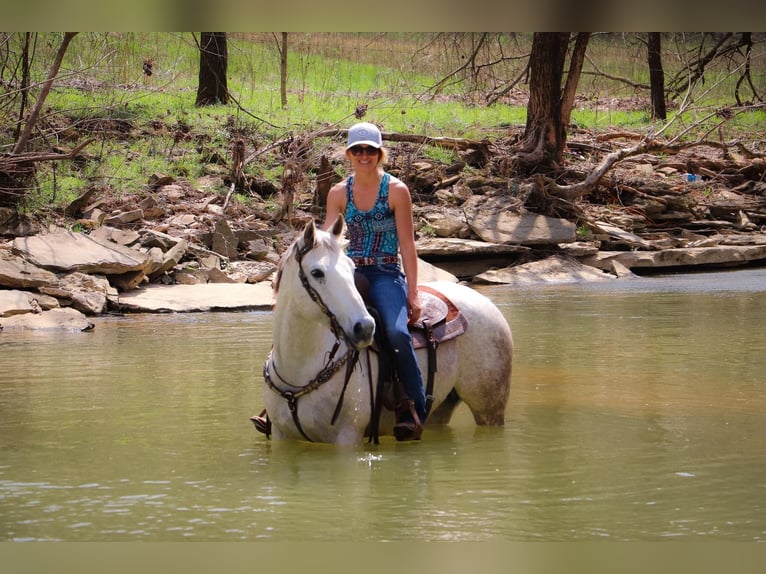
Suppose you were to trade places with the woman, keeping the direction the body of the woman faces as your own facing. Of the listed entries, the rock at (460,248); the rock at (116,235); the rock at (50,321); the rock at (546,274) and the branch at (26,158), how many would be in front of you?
0

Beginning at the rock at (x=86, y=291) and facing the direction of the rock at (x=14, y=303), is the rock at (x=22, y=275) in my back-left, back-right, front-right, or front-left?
front-right

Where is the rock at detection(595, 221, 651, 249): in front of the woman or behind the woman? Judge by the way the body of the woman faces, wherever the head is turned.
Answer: behind

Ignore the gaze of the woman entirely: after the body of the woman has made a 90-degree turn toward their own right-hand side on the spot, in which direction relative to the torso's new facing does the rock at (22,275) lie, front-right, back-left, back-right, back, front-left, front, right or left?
front-right

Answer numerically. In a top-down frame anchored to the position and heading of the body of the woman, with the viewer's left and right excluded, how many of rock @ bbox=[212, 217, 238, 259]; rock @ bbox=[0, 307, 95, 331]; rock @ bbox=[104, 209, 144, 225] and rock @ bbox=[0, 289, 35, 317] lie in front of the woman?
0

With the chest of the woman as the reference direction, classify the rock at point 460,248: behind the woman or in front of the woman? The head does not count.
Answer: behind

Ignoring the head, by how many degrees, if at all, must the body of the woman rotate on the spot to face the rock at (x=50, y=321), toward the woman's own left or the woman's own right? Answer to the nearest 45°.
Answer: approximately 135° to the woman's own right

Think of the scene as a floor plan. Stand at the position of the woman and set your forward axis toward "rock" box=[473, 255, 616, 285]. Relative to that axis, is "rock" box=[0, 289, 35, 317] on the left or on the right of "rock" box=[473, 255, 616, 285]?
left

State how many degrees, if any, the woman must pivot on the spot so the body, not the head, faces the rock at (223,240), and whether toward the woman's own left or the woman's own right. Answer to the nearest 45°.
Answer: approximately 180°

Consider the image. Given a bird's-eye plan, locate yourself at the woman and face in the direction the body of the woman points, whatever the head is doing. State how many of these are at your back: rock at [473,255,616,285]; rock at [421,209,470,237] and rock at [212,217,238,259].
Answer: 3

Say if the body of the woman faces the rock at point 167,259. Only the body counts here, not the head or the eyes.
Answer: no

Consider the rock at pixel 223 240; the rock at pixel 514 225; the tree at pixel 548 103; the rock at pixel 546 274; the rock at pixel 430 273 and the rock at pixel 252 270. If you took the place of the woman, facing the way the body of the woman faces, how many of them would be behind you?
6

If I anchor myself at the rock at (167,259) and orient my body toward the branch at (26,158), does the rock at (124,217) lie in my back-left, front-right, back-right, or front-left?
front-right

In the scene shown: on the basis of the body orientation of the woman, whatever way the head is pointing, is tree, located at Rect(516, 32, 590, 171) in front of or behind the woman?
behind

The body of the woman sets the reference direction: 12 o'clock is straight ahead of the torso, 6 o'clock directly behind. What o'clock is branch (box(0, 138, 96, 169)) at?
The branch is roughly at 5 o'clock from the woman.

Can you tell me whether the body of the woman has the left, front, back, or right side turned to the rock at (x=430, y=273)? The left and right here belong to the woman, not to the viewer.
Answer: back

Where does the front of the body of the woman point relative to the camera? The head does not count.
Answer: toward the camera

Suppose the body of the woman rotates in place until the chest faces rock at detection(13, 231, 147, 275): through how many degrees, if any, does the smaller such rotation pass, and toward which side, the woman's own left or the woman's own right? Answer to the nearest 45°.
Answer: approximately 135° to the woman's own right

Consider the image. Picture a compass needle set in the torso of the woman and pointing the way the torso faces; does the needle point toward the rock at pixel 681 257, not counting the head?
no

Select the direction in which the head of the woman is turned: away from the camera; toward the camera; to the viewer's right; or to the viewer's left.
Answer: toward the camera
